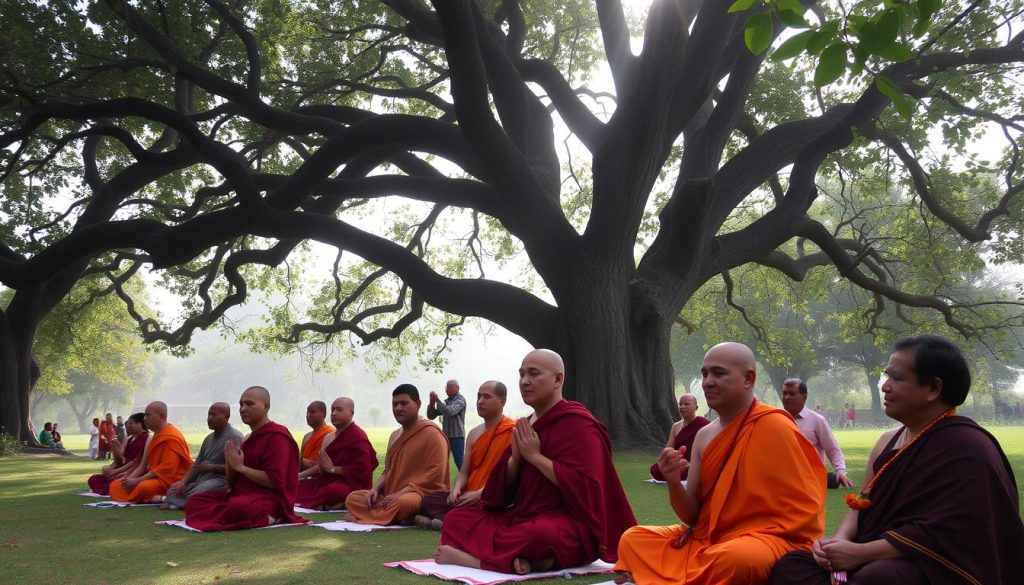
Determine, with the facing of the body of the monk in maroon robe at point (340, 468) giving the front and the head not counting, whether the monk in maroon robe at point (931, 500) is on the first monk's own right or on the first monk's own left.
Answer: on the first monk's own left

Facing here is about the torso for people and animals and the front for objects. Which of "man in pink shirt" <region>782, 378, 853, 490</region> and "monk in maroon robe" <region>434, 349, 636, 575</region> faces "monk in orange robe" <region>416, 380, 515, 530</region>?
the man in pink shirt

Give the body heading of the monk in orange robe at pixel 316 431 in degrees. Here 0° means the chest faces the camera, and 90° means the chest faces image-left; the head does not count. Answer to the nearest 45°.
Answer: approximately 45°

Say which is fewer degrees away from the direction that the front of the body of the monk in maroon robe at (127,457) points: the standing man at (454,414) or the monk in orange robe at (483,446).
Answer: the monk in orange robe

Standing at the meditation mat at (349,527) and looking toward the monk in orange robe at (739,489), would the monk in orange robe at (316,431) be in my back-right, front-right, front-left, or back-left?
back-left

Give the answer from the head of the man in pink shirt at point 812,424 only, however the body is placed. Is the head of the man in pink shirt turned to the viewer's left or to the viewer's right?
to the viewer's left

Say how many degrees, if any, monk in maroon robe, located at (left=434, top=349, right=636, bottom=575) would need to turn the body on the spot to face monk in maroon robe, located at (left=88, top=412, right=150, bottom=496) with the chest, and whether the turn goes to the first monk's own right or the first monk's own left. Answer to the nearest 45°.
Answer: approximately 90° to the first monk's own right
